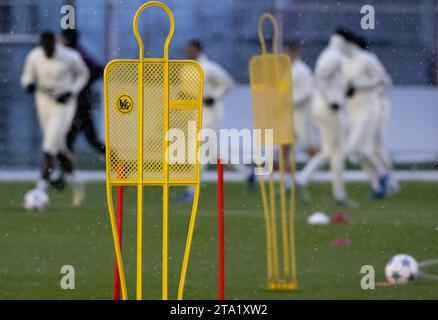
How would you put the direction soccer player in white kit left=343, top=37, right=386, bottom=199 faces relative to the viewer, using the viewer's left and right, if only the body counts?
facing to the left of the viewer

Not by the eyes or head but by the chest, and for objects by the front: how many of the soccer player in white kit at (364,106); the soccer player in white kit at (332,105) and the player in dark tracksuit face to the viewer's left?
2

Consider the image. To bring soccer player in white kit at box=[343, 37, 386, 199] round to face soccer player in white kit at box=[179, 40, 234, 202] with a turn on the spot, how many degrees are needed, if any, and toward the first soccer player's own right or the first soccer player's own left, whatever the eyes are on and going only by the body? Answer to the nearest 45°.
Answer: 0° — they already face them

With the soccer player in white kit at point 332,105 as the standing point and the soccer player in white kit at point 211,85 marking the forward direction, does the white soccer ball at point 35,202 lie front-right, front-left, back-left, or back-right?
front-left

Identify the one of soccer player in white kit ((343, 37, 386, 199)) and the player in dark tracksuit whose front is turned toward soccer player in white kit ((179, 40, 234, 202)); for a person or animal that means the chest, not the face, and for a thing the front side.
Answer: soccer player in white kit ((343, 37, 386, 199))

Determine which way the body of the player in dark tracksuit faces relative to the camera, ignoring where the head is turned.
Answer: to the viewer's left

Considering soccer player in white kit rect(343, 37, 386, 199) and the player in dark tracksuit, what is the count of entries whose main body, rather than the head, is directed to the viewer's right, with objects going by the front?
0

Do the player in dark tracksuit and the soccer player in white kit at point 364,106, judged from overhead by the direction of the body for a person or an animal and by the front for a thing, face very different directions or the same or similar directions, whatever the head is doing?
same or similar directions
